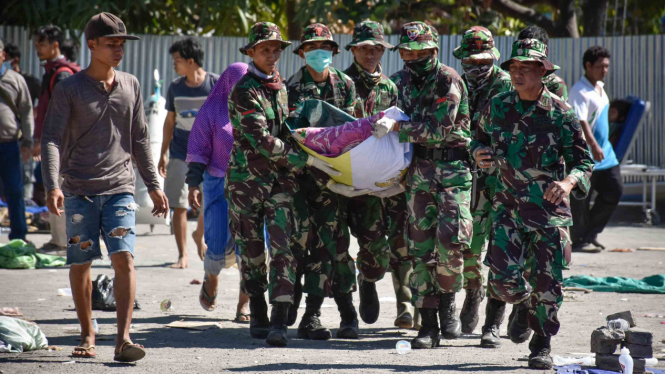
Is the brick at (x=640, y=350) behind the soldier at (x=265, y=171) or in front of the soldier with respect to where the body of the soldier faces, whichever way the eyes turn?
in front

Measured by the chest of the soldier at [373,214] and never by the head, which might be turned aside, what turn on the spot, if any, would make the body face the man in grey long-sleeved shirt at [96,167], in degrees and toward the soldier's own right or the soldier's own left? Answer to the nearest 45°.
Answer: approximately 45° to the soldier's own right

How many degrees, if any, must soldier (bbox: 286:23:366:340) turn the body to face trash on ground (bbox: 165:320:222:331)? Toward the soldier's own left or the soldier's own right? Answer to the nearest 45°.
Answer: approximately 90° to the soldier's own right

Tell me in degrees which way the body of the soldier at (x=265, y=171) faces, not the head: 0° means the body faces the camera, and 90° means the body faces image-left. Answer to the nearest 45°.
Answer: approximately 315°

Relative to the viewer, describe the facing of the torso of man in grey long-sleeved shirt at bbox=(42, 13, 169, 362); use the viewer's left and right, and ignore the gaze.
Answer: facing the viewer and to the right of the viewer

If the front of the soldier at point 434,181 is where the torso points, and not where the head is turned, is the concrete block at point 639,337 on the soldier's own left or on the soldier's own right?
on the soldier's own left

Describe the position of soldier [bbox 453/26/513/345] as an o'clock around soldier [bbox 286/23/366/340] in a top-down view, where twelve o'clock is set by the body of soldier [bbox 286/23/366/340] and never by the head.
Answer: soldier [bbox 453/26/513/345] is roughly at 9 o'clock from soldier [bbox 286/23/366/340].

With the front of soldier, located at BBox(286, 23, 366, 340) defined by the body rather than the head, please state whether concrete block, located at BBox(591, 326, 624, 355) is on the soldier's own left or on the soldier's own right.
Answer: on the soldier's own left

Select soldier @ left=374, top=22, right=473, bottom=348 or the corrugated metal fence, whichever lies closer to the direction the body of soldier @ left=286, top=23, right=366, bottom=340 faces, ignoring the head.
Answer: the soldier
